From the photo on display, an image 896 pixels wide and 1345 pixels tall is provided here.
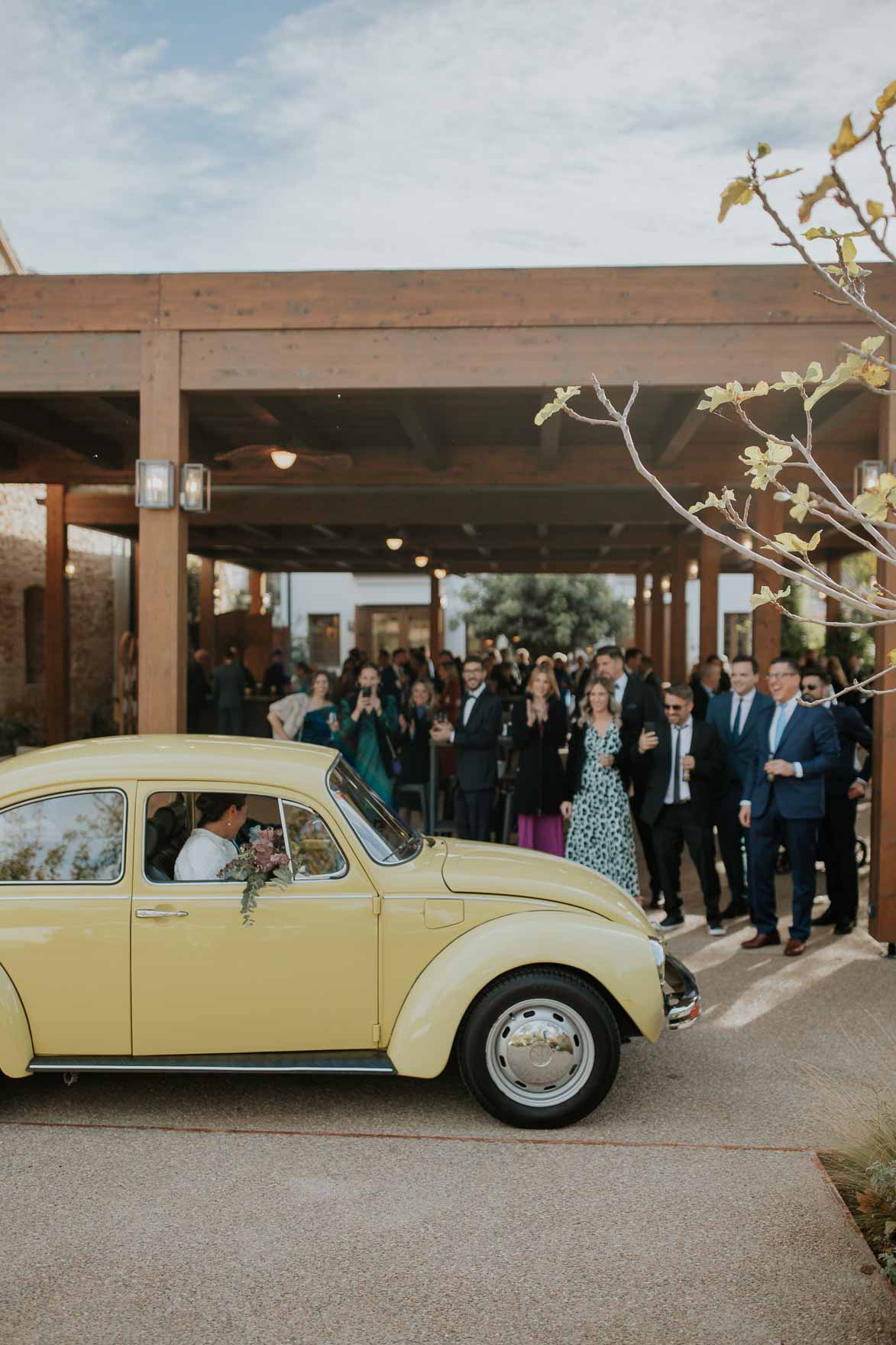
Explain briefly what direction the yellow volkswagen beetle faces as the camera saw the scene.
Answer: facing to the right of the viewer

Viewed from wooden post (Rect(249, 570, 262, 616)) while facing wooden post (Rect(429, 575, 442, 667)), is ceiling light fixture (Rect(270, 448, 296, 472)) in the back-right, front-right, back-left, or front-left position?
front-right

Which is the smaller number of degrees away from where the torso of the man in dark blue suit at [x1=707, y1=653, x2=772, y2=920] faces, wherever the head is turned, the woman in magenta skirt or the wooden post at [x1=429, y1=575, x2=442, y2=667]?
the woman in magenta skirt

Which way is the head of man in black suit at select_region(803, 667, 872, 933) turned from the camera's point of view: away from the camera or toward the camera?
toward the camera

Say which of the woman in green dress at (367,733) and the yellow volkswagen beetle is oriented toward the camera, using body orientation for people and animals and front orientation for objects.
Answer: the woman in green dress

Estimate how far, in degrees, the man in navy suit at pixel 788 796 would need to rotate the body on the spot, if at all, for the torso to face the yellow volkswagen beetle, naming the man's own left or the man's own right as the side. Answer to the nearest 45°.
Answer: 0° — they already face it

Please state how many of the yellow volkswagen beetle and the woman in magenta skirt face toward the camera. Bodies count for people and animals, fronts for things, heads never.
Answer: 1

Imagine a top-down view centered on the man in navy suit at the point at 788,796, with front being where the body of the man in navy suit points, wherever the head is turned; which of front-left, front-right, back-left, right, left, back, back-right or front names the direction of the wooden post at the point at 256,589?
right

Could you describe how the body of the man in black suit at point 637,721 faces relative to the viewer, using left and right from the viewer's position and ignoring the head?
facing the viewer and to the left of the viewer

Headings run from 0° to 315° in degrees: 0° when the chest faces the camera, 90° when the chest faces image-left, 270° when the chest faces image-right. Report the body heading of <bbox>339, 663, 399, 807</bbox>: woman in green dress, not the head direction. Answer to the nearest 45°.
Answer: approximately 0°

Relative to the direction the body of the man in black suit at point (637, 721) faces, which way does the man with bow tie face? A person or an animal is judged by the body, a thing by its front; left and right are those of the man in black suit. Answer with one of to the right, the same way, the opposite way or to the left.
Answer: the same way

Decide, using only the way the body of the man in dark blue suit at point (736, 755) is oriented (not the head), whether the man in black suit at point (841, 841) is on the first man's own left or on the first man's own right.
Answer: on the first man's own left

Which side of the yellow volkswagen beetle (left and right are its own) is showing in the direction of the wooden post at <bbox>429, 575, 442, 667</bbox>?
left

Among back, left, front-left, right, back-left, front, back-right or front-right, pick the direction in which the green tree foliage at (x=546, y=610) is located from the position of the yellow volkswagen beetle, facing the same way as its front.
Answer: left

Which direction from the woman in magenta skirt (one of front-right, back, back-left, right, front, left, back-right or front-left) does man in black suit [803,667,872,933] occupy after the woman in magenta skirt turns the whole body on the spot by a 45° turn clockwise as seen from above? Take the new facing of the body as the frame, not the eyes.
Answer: back-left

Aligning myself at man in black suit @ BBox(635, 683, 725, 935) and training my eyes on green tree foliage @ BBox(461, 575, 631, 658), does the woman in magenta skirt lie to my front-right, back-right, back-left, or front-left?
front-left

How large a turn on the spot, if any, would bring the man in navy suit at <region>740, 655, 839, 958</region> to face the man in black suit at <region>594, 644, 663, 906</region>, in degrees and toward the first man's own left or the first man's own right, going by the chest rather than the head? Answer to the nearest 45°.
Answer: approximately 90° to the first man's own right

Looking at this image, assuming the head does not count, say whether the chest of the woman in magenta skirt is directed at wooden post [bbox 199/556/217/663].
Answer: no

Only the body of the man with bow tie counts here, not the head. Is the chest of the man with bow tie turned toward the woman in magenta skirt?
no

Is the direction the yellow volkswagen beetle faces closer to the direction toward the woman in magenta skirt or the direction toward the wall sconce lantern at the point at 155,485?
the woman in magenta skirt

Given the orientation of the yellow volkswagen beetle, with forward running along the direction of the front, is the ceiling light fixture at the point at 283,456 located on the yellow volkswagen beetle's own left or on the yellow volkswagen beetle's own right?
on the yellow volkswagen beetle's own left

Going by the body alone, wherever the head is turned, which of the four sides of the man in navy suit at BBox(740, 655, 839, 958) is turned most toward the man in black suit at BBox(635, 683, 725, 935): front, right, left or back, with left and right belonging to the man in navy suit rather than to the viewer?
right

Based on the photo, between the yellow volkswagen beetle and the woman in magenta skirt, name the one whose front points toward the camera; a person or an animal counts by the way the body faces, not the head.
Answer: the woman in magenta skirt
